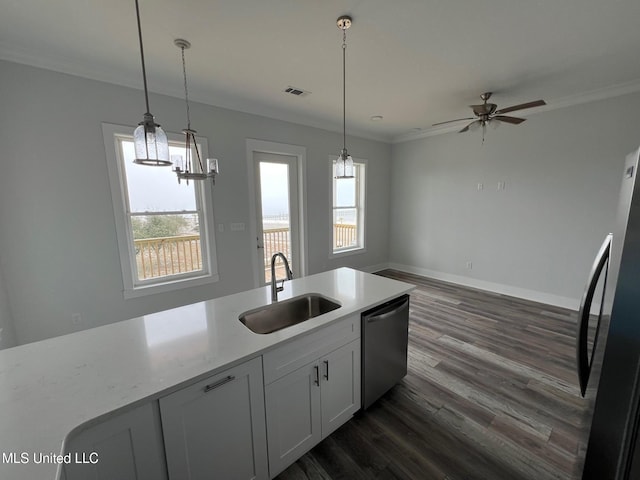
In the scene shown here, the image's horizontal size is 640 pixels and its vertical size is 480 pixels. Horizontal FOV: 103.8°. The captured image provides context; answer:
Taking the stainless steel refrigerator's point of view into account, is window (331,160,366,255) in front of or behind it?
in front

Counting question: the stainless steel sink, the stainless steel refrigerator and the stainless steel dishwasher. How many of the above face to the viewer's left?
1

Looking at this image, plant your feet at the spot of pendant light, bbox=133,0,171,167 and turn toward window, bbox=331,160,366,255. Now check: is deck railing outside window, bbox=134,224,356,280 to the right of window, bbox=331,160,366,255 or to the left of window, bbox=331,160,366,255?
left

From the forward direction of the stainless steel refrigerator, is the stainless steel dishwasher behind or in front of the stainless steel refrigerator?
in front

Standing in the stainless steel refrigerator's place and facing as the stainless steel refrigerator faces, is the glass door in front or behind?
in front

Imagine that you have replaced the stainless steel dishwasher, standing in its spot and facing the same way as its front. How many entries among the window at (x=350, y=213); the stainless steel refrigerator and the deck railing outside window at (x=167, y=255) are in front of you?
1

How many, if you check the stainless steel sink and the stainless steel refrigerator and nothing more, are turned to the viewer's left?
1

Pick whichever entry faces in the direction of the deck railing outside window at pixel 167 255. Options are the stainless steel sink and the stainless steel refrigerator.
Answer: the stainless steel refrigerator

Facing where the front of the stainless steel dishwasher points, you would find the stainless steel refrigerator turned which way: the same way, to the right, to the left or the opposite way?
the opposite way

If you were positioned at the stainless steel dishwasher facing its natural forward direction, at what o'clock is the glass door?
The glass door is roughly at 6 o'clock from the stainless steel dishwasher.

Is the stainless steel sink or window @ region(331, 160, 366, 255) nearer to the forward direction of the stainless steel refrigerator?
the stainless steel sink

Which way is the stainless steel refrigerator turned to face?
to the viewer's left

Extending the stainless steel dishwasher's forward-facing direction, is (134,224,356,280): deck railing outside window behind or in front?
behind

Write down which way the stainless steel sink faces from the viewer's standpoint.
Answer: facing the viewer and to the right of the viewer

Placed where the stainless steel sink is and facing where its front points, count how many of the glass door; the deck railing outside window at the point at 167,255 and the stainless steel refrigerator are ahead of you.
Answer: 1

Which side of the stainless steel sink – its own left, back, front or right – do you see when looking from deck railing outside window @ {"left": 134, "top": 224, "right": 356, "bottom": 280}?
back

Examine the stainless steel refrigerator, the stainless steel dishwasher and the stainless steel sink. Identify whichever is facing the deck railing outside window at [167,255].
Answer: the stainless steel refrigerator

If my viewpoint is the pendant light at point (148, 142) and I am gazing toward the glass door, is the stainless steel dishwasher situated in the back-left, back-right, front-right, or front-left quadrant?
front-right

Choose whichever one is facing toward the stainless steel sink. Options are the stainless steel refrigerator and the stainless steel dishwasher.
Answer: the stainless steel refrigerator

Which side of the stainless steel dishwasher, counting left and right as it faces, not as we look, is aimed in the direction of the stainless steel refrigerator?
front

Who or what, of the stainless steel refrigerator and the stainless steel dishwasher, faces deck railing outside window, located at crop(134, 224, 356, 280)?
the stainless steel refrigerator
